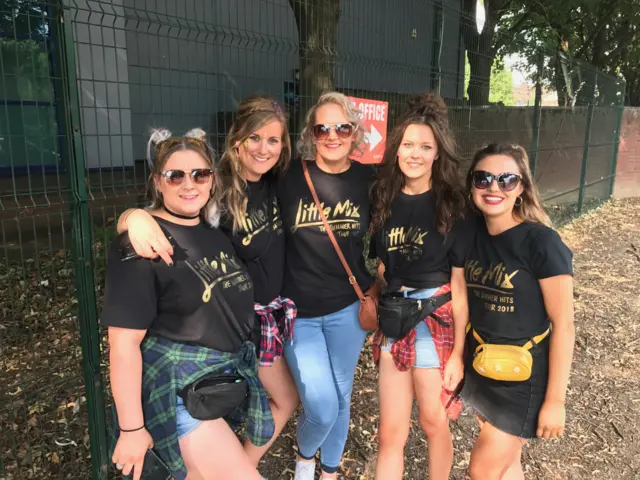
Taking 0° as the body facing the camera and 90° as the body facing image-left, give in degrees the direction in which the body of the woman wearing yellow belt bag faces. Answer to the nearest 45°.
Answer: approximately 45°

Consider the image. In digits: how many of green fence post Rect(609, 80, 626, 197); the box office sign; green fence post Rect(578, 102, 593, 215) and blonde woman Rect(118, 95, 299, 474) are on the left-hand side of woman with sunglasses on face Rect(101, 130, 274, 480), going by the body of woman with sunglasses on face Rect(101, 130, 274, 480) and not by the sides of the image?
4

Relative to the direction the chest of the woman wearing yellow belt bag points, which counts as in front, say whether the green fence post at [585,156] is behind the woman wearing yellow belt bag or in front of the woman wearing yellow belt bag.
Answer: behind

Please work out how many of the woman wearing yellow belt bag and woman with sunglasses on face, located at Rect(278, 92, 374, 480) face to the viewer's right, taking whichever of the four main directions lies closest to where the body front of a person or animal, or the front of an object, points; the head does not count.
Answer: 0

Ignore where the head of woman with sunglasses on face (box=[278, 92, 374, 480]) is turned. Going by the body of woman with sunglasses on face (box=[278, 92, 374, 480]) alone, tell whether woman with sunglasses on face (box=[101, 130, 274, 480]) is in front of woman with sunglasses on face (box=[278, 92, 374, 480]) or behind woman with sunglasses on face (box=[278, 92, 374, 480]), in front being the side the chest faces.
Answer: in front

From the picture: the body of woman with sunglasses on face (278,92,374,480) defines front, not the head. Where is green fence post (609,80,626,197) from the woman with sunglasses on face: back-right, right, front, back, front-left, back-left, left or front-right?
back-left

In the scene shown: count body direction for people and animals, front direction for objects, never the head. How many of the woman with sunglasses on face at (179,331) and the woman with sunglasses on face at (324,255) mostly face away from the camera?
0

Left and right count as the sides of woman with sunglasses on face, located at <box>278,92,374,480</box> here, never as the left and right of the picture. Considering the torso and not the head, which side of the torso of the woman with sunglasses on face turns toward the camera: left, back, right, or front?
front

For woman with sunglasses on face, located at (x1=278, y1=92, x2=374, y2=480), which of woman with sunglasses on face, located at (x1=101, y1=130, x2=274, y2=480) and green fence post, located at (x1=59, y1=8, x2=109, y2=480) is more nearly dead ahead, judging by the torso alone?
the woman with sunglasses on face, located at (x1=101, y1=130, x2=274, y2=480)

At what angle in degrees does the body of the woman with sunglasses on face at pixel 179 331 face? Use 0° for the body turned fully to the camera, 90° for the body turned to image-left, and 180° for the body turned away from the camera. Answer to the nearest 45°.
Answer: approximately 315°

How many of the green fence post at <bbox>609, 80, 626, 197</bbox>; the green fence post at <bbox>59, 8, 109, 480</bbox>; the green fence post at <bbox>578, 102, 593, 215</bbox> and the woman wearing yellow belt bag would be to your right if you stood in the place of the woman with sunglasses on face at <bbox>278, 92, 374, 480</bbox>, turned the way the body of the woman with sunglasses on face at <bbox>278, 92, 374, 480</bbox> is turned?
1

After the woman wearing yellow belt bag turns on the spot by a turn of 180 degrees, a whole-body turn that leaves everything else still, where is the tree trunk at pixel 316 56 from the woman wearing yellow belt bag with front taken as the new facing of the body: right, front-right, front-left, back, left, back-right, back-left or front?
left
